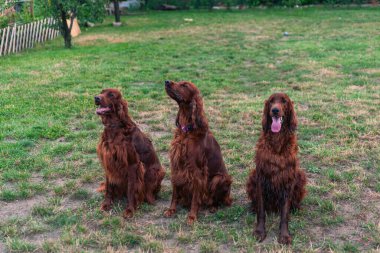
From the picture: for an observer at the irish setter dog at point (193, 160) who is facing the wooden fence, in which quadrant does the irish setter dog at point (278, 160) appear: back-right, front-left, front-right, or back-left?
back-right

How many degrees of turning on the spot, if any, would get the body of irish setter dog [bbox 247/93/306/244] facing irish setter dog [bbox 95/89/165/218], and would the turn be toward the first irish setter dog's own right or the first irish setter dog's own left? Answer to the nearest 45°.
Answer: approximately 90° to the first irish setter dog's own right

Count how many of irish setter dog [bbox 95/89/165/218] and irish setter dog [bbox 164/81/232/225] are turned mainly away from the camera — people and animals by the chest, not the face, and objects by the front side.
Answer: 0

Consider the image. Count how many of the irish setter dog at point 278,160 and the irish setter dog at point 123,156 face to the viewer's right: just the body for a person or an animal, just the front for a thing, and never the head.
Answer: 0

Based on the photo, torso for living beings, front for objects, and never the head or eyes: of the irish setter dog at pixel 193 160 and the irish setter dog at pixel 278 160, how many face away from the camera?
0

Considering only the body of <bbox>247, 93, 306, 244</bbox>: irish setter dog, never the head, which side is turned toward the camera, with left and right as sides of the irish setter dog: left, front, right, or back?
front

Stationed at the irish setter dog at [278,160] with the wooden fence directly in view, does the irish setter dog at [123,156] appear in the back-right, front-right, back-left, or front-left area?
front-left

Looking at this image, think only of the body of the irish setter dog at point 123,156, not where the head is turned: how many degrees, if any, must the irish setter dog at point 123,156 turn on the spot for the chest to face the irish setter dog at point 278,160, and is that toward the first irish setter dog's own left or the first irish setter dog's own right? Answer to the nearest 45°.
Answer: approximately 90° to the first irish setter dog's own left

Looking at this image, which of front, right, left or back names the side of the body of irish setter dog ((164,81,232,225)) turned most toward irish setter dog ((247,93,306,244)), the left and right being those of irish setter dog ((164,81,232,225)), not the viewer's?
left

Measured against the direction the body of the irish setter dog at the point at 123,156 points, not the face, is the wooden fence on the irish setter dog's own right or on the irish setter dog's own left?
on the irish setter dog's own right
